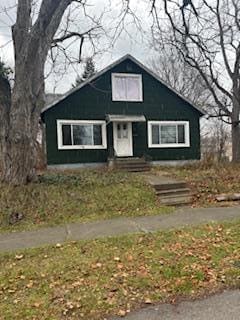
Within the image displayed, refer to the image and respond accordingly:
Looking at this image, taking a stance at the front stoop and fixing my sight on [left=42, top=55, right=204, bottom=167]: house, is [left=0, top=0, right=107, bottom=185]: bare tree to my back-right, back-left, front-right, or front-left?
back-left

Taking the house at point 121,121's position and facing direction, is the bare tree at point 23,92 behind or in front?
in front

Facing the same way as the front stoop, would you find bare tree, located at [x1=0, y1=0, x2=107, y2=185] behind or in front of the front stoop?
in front

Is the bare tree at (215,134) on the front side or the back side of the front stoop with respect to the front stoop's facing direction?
on the back side

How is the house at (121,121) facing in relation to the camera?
toward the camera

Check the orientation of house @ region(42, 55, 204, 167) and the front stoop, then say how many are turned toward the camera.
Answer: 2

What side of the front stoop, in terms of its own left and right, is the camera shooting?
front
